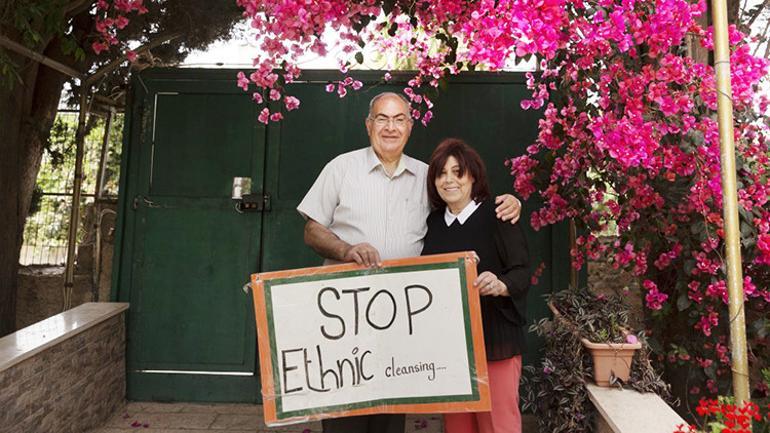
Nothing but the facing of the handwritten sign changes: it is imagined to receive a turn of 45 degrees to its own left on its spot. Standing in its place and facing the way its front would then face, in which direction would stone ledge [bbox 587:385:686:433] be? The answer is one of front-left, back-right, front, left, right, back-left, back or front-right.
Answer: front-left

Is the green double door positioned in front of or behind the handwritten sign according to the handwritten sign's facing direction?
behind

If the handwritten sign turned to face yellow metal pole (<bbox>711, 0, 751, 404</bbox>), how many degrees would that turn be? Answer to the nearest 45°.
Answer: approximately 90° to its left

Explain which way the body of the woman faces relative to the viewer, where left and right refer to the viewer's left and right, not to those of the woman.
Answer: facing the viewer and to the left of the viewer

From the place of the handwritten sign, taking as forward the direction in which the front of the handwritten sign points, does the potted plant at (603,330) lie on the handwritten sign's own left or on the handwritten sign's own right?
on the handwritten sign's own left

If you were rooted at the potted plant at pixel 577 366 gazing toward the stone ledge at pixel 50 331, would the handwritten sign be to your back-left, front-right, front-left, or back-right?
front-left

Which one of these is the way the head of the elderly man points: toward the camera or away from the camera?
toward the camera

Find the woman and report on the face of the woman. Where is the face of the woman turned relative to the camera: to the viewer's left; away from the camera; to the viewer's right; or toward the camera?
toward the camera

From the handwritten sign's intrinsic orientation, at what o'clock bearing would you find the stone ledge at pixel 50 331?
The stone ledge is roughly at 4 o'clock from the handwritten sign.

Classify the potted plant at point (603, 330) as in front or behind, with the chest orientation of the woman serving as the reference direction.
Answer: behind

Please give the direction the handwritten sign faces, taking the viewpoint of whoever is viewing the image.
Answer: facing the viewer
